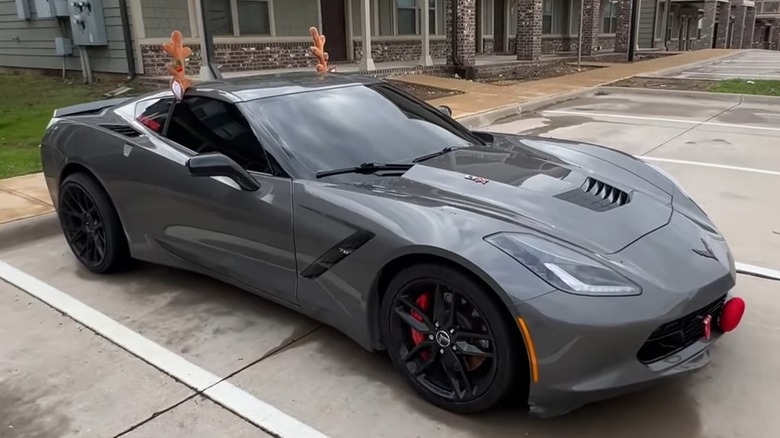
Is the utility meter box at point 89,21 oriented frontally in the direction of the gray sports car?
yes

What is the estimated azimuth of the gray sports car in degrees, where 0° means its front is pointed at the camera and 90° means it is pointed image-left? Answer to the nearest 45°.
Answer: approximately 315°

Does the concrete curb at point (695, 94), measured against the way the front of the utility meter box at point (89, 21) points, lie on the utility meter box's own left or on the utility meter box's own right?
on the utility meter box's own left

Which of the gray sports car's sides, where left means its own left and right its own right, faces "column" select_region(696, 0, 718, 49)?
left

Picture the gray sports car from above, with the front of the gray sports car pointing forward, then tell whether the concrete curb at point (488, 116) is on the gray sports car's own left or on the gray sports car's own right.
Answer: on the gray sports car's own left

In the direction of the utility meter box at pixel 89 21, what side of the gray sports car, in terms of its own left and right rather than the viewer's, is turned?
back

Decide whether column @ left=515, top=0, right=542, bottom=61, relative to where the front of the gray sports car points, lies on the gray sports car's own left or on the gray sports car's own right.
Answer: on the gray sports car's own left

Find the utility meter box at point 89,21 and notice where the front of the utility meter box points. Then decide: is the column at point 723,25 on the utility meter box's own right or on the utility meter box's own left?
on the utility meter box's own left

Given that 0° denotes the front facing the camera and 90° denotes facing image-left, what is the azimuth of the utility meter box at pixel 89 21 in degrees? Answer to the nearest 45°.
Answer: approximately 0°

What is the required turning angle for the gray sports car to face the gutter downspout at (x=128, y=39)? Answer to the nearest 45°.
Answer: approximately 180°

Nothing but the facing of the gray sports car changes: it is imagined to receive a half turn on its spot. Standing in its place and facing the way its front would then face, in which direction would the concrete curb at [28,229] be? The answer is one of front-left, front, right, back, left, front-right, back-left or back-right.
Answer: front
